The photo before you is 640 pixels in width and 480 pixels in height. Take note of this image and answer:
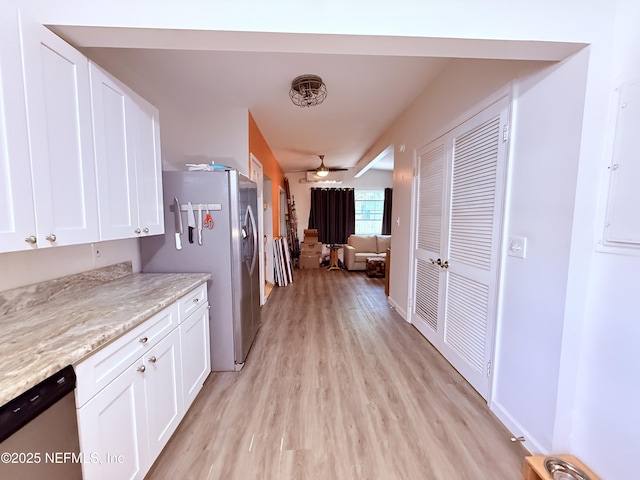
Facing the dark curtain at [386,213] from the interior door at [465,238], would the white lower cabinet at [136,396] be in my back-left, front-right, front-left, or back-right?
back-left

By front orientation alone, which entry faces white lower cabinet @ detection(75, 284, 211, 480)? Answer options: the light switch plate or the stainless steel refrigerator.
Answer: the light switch plate

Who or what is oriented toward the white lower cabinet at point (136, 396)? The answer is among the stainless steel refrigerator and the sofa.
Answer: the sofa

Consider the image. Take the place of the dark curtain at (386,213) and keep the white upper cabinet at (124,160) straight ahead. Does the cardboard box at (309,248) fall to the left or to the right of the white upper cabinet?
right

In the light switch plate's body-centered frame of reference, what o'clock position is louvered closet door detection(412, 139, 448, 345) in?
The louvered closet door is roughly at 3 o'clock from the light switch plate.

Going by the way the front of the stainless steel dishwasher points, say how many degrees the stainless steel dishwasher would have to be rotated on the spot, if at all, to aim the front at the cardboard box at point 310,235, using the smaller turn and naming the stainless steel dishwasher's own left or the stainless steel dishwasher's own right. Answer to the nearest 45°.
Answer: approximately 90° to the stainless steel dishwasher's own left

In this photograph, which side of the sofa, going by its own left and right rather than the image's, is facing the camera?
front

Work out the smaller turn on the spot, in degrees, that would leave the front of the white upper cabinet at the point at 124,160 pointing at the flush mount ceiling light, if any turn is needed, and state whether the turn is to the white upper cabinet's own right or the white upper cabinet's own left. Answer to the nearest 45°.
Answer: approximately 45° to the white upper cabinet's own left

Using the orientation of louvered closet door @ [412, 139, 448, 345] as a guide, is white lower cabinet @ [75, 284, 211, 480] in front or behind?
in front

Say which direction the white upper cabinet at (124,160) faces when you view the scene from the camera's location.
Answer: facing the viewer and to the right of the viewer

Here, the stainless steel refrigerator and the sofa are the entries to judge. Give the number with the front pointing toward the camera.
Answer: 1

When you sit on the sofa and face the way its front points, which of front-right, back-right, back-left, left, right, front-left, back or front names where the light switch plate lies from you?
front

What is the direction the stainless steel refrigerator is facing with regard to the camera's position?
facing to the right of the viewer

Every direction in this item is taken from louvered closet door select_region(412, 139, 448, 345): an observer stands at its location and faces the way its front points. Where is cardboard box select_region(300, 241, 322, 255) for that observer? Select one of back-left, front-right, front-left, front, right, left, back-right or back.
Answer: right

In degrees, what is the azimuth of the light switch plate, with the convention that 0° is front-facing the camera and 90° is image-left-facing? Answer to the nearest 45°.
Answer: approximately 45°

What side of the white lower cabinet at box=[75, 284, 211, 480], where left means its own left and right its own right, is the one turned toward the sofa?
left

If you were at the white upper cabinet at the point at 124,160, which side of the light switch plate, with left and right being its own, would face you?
front
